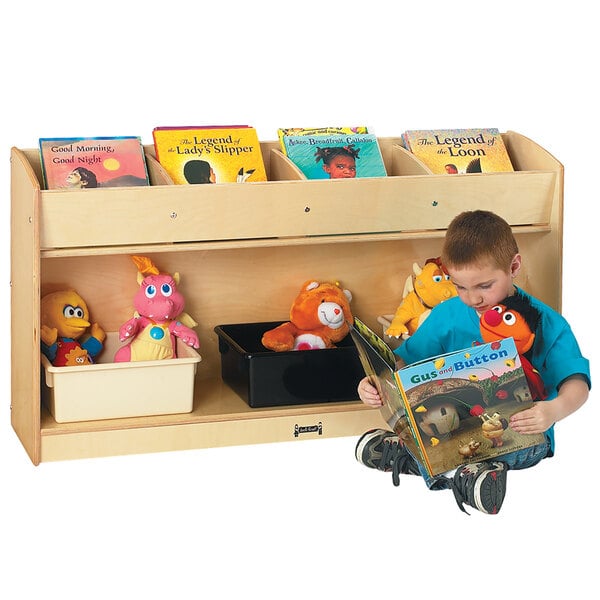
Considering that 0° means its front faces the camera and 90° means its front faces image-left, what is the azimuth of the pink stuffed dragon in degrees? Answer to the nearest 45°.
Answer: approximately 0°

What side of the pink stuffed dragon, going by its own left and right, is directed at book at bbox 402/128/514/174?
left

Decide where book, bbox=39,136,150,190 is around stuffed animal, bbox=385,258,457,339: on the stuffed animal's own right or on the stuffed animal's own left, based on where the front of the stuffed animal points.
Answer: on the stuffed animal's own right

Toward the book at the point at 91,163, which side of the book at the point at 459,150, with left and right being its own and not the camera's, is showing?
right

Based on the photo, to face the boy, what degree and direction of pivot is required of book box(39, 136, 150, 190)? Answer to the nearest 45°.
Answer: approximately 45° to its left

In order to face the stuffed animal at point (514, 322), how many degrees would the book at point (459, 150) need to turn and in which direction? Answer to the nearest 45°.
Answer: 0° — it already faces it

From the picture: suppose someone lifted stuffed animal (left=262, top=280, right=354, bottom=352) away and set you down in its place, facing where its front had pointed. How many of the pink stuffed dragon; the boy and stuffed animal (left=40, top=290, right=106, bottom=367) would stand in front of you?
1

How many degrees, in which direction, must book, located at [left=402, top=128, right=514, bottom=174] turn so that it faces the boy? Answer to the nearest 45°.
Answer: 0° — it already faces them
